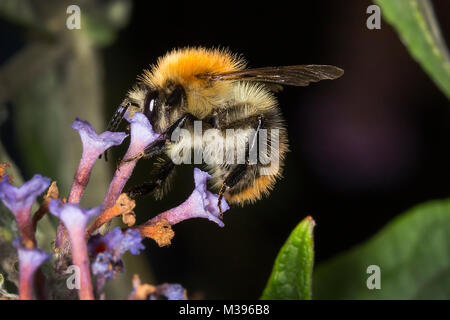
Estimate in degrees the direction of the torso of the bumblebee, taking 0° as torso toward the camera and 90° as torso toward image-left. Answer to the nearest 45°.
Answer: approximately 90°

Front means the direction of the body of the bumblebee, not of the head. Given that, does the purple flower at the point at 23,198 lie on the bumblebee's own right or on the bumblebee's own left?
on the bumblebee's own left

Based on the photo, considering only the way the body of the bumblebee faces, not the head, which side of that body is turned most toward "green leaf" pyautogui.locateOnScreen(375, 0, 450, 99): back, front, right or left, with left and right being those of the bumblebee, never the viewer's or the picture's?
back

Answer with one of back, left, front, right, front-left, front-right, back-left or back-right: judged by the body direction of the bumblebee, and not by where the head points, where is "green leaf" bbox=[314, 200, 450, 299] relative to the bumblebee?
back-right

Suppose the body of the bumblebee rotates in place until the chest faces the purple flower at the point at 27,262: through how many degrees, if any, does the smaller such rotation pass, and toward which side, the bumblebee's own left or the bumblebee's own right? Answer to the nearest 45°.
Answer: approximately 45° to the bumblebee's own left
